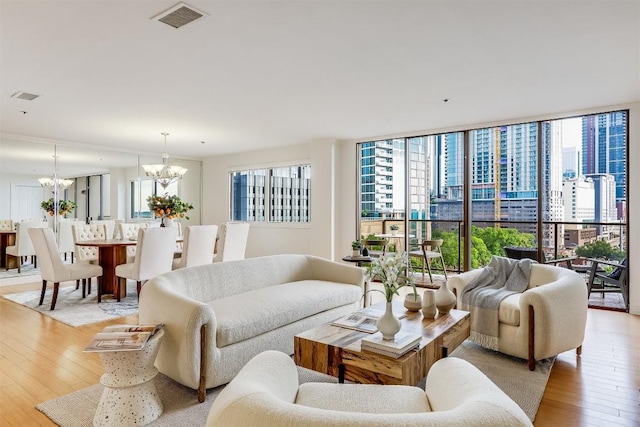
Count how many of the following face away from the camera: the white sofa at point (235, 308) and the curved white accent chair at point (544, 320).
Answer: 0

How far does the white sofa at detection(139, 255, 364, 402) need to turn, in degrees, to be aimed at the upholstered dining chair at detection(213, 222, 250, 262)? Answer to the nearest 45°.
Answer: approximately 135° to its left

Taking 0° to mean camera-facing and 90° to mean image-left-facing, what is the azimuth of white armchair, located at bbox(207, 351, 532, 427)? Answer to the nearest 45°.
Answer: approximately 180°

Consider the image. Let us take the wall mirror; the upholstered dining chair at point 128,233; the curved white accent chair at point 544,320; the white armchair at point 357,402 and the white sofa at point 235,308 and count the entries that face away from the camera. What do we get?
1

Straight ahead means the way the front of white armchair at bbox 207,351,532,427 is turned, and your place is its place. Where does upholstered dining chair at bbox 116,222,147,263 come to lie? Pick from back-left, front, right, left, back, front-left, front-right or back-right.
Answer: front-left

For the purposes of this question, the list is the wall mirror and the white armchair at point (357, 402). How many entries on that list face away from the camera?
1

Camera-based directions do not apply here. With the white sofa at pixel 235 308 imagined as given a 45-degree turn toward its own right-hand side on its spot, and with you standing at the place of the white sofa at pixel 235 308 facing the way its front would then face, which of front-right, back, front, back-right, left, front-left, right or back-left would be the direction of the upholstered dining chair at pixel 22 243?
back-right

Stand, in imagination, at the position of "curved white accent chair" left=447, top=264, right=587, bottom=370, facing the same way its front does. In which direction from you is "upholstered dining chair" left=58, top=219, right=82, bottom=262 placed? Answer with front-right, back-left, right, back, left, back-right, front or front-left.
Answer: front-right

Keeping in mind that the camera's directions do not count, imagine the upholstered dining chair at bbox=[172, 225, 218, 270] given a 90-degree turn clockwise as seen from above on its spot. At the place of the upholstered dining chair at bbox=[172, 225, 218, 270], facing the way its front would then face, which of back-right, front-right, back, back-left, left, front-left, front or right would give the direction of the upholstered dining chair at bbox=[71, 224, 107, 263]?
left

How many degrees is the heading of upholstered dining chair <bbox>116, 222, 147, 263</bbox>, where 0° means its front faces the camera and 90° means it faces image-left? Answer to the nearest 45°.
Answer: approximately 315°

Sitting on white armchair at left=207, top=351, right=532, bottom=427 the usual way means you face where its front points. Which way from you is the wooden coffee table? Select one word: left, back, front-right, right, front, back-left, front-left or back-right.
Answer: front

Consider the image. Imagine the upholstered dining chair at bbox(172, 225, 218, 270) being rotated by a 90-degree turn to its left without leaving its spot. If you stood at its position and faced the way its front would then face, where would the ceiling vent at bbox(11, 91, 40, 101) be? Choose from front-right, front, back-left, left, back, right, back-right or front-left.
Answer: front-right

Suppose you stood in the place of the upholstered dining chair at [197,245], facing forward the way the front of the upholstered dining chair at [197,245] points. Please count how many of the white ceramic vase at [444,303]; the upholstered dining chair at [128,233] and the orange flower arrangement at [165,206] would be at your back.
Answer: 1

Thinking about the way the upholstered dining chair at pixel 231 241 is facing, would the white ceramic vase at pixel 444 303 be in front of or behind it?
behind

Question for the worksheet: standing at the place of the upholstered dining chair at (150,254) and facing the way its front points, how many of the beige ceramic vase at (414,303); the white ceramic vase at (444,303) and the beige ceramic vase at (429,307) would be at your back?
3
